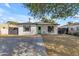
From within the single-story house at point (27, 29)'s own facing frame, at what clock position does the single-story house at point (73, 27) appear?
the single-story house at point (73, 27) is roughly at 9 o'clock from the single-story house at point (27, 29).

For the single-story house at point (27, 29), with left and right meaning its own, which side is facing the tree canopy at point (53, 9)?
front

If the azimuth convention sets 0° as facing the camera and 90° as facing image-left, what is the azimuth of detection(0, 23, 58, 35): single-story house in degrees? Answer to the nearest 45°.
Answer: approximately 0°
